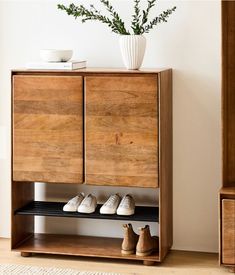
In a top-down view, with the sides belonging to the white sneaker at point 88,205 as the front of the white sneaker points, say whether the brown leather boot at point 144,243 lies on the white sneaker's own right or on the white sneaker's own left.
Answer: on the white sneaker's own left

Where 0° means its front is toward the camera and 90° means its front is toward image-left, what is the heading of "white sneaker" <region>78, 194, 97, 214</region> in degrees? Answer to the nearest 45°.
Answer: approximately 45°

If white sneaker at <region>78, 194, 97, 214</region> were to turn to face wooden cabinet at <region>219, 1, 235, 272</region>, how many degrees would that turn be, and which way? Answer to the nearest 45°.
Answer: approximately 135° to its left

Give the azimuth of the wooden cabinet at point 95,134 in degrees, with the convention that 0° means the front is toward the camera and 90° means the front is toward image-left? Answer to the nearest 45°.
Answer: approximately 0°

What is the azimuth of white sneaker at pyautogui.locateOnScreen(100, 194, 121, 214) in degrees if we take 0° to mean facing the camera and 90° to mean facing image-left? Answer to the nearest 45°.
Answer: approximately 45°
